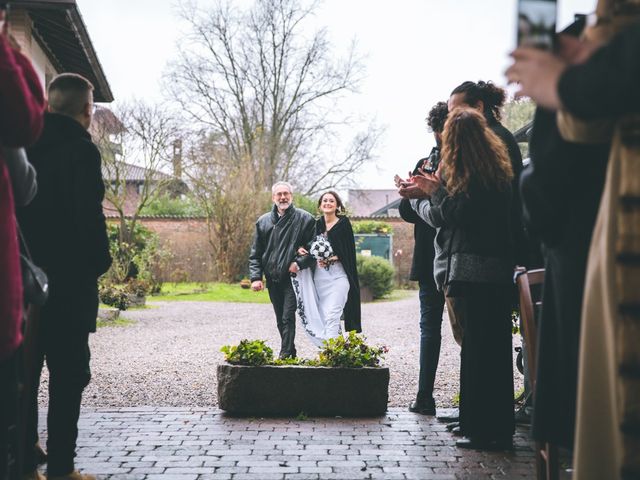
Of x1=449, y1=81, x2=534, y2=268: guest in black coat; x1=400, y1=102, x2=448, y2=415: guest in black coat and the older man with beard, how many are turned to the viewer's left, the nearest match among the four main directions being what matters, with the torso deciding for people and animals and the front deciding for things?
2

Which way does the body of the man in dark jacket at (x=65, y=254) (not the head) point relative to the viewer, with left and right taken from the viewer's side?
facing away from the viewer and to the right of the viewer

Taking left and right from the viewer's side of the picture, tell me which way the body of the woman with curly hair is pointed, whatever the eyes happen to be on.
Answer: facing away from the viewer and to the left of the viewer

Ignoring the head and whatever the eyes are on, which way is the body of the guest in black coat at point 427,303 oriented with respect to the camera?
to the viewer's left

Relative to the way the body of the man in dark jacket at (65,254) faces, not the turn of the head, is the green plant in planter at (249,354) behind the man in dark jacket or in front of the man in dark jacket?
in front

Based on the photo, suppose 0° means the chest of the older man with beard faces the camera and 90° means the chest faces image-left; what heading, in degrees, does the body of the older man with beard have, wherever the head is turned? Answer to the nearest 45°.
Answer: approximately 0°

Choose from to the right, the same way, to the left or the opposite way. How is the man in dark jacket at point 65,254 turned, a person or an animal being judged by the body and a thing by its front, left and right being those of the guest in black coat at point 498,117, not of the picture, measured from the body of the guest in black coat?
to the right

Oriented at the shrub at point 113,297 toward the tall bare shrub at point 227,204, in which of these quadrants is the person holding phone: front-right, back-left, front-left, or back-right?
back-right

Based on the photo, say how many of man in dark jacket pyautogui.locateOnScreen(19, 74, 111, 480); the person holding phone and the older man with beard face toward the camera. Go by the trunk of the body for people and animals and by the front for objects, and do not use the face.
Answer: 1
